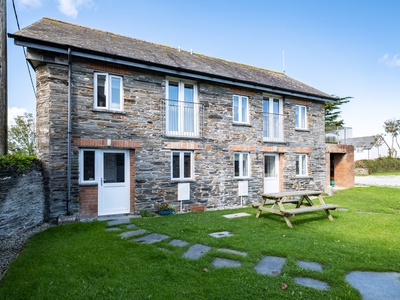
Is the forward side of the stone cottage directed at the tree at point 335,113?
no

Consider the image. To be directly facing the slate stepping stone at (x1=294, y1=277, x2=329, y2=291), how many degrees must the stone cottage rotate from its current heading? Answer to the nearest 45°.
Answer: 0° — it already faces it

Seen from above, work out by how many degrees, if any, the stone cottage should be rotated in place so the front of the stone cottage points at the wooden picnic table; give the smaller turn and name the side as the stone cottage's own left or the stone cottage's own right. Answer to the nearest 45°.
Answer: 0° — it already faces it

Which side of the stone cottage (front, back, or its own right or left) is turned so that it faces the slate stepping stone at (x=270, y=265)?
front

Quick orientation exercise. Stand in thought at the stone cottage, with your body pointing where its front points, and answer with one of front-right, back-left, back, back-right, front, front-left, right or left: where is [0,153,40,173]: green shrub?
right

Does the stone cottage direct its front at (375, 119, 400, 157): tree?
no

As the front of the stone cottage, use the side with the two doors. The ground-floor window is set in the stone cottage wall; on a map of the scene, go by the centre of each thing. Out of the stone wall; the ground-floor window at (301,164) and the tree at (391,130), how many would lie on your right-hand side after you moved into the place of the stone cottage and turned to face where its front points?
1

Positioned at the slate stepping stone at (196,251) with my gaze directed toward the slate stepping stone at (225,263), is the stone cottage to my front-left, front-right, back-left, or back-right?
back-left

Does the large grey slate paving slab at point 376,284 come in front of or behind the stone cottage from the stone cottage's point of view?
in front

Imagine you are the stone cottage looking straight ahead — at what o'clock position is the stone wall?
The stone wall is roughly at 3 o'clock from the stone cottage.

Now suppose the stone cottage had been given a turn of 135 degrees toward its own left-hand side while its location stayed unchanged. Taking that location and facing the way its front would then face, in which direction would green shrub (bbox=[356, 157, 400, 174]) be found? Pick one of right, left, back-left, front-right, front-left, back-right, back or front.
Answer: front-right

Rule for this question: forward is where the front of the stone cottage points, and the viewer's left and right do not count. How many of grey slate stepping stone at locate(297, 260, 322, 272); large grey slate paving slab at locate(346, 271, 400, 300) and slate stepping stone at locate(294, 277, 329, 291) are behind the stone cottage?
0
